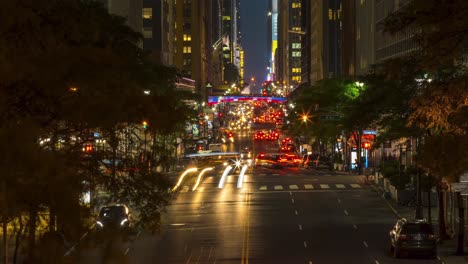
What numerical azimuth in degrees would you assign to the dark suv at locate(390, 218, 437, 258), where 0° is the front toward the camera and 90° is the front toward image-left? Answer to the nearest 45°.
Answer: approximately 180°
